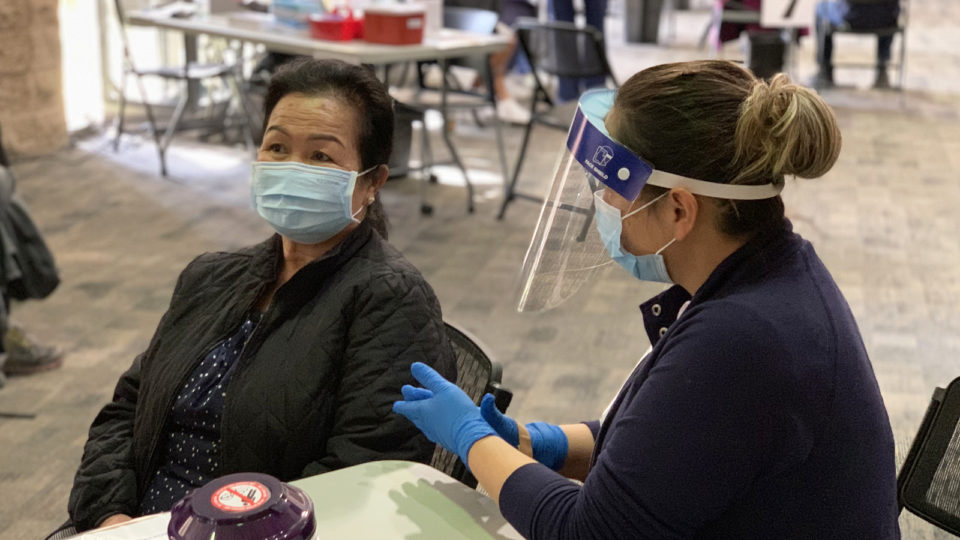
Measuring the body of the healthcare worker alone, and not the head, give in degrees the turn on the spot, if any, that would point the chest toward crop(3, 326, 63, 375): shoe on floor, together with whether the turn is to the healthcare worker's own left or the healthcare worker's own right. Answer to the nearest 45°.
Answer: approximately 45° to the healthcare worker's own right

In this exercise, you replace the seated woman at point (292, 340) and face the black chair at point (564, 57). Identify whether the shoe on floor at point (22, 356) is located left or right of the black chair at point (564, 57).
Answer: left

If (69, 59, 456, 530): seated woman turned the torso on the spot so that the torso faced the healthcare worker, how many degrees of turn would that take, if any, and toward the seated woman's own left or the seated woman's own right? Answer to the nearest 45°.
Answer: approximately 90° to the seated woman's own left

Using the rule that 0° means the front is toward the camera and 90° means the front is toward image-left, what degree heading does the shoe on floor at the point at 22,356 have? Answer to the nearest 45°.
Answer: approximately 270°

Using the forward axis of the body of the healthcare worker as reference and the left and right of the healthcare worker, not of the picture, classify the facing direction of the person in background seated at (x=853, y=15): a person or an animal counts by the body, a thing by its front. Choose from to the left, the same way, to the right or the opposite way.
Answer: to the left

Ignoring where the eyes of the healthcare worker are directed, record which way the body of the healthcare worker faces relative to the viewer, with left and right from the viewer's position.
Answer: facing to the left of the viewer

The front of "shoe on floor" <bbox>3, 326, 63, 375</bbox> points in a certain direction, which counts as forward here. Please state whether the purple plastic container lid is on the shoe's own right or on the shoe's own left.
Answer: on the shoe's own right

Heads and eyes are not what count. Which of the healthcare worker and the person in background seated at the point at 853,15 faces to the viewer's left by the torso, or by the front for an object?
the healthcare worker

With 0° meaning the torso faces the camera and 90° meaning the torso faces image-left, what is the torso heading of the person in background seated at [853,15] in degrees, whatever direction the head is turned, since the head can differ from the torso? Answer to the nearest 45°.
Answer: approximately 0°

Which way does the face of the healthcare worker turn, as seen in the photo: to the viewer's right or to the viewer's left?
to the viewer's left
